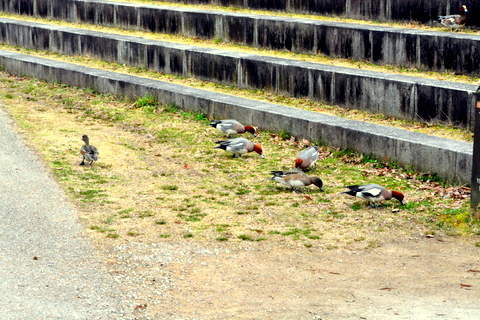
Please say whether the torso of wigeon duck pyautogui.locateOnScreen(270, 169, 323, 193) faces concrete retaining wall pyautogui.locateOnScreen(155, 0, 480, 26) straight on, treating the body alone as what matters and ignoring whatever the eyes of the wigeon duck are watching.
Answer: no

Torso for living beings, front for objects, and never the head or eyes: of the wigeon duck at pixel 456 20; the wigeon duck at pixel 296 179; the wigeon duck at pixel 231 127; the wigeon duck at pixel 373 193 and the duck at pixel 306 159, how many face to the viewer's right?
4

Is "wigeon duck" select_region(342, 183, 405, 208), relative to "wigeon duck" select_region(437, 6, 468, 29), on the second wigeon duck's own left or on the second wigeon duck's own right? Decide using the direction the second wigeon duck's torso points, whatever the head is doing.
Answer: on the second wigeon duck's own right

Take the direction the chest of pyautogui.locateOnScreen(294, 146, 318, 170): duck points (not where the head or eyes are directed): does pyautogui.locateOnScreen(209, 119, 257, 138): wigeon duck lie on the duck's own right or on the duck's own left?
on the duck's own right

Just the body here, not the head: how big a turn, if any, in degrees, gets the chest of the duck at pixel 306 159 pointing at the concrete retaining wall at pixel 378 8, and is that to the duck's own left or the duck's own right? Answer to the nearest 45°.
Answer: approximately 135° to the duck's own right

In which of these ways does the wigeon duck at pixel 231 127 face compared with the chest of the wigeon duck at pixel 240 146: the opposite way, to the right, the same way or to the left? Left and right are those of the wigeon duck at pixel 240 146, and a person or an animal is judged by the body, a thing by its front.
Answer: the same way

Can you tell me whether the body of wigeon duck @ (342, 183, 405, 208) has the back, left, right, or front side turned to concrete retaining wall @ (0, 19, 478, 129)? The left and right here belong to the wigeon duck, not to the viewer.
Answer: left

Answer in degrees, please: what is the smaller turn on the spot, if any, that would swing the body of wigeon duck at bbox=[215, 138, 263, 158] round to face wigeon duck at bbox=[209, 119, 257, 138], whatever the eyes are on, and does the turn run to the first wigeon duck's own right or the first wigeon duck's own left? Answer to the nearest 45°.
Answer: approximately 90° to the first wigeon duck's own left

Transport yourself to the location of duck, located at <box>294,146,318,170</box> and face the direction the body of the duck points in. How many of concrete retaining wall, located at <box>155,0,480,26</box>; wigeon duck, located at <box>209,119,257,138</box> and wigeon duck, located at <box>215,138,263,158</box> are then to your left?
0

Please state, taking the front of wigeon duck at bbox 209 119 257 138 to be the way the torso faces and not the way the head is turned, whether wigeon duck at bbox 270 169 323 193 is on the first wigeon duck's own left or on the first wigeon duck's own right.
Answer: on the first wigeon duck's own right

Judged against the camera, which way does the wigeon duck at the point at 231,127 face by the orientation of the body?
to the viewer's right

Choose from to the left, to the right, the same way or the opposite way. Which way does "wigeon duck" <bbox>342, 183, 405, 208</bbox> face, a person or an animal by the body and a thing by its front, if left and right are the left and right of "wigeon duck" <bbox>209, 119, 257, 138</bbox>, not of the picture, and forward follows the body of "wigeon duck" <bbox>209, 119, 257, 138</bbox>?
the same way

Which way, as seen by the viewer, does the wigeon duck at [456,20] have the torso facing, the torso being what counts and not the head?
to the viewer's right

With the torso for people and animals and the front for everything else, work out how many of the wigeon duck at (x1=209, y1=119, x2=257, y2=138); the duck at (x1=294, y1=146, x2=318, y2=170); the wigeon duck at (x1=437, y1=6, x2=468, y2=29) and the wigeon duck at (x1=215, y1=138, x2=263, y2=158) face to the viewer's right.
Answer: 3

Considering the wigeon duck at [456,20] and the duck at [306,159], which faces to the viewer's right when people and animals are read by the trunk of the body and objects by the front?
the wigeon duck

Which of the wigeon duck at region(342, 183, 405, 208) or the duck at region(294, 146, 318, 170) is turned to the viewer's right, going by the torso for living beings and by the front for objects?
the wigeon duck

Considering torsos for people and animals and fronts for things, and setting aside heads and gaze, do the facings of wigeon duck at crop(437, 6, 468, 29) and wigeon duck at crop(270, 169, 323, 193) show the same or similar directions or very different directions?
same or similar directions

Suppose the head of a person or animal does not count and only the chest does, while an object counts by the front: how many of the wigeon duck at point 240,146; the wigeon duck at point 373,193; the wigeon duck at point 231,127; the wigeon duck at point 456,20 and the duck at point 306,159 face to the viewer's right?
4

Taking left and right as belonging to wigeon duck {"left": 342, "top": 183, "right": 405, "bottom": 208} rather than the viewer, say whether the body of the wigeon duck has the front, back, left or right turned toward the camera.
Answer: right
